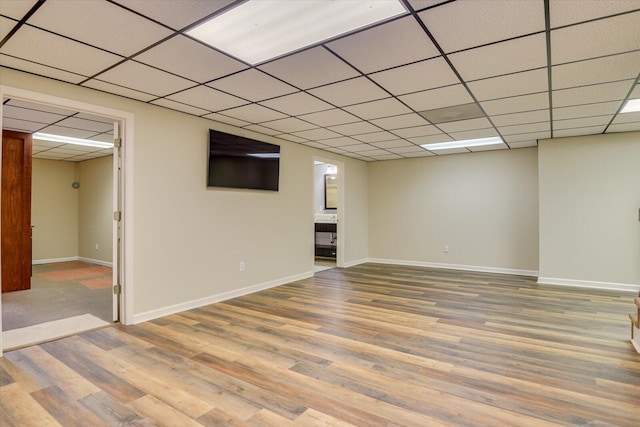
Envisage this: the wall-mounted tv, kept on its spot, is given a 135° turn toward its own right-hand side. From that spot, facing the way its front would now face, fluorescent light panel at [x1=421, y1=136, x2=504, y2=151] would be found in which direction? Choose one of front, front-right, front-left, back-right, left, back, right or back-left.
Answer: back

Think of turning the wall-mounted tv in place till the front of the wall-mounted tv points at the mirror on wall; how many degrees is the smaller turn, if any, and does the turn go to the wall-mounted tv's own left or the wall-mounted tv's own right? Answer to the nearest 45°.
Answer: approximately 90° to the wall-mounted tv's own left

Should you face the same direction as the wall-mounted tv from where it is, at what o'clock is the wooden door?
The wooden door is roughly at 5 o'clock from the wall-mounted tv.

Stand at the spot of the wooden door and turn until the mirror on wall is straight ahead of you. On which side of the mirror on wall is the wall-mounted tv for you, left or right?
right

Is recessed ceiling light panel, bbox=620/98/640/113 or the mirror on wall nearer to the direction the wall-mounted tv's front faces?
the recessed ceiling light panel

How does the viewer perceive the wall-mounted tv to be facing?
facing the viewer and to the right of the viewer

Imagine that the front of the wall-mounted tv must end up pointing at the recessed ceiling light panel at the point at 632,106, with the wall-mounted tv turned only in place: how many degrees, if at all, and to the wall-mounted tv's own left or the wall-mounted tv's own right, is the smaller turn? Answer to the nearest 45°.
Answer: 0° — it already faces it

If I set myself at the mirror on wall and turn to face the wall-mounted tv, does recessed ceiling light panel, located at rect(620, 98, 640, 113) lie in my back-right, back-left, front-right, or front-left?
front-left
